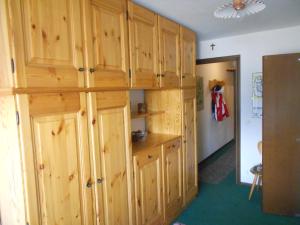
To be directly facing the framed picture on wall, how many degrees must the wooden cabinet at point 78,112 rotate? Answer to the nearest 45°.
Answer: approximately 90° to its left

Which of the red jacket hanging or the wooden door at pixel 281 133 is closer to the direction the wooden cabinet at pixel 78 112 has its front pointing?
the wooden door

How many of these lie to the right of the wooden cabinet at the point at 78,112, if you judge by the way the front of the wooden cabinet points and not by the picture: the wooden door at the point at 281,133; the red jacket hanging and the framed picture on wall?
0

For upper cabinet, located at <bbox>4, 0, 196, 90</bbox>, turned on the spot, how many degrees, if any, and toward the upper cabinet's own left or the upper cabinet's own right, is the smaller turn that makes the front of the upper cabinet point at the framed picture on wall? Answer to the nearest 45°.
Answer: approximately 90° to the upper cabinet's own left

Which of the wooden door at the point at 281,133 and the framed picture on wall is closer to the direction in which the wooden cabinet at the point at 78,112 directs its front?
the wooden door

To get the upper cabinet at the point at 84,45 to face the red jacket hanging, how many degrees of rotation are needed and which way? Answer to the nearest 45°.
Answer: approximately 90° to its left

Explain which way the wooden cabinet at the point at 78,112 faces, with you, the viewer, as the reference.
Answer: facing the viewer and to the right of the viewer

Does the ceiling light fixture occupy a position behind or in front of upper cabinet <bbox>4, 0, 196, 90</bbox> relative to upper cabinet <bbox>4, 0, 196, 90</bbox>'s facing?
in front

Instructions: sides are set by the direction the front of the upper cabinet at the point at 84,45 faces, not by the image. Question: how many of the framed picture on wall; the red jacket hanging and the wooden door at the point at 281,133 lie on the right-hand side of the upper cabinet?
0

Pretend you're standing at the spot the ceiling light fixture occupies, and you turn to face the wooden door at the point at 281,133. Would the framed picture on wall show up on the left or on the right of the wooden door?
left
